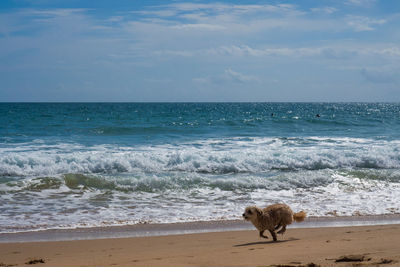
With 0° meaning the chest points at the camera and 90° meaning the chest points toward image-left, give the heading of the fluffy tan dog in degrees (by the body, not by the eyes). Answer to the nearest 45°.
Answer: approximately 90°
